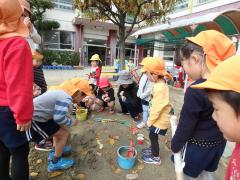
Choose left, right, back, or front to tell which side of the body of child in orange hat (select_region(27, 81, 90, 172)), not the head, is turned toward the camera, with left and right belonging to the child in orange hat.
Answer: right

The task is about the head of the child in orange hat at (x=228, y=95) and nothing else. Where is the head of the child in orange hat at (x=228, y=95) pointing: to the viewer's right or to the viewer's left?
to the viewer's left

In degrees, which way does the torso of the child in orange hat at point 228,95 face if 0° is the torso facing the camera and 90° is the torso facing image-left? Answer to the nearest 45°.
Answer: approximately 90°

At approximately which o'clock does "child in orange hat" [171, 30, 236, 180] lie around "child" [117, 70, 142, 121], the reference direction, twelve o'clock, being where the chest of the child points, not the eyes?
The child in orange hat is roughly at 10 o'clock from the child.

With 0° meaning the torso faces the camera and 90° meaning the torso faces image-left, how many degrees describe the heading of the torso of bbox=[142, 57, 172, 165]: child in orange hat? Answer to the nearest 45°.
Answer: approximately 90°

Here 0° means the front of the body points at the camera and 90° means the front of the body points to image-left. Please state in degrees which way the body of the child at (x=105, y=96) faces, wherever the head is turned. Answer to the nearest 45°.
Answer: approximately 0°

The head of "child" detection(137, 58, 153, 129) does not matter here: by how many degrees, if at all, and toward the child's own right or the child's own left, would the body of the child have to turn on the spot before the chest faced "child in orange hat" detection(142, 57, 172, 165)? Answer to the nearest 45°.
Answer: approximately 90° to the child's own left

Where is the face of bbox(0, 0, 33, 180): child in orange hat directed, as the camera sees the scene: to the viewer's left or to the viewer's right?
to the viewer's right

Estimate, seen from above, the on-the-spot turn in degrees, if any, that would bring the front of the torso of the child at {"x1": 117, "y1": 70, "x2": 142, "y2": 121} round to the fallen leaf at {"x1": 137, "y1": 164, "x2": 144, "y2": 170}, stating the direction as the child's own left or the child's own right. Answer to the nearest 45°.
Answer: approximately 45° to the child's own left

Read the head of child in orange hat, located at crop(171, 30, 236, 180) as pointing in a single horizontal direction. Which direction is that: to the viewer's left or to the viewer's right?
to the viewer's left

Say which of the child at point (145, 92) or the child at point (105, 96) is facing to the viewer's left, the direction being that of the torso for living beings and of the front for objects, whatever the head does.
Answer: the child at point (145, 92)
